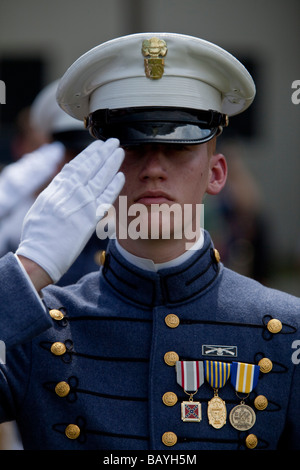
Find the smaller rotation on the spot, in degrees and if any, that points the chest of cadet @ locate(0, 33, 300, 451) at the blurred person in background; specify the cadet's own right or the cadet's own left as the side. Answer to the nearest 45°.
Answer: approximately 180°

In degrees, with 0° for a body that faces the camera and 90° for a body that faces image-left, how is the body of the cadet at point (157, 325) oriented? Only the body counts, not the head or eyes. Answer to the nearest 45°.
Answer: approximately 0°
